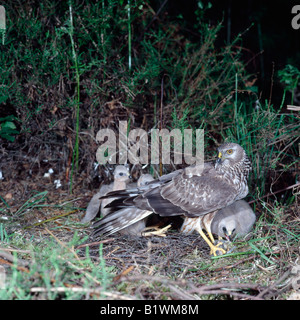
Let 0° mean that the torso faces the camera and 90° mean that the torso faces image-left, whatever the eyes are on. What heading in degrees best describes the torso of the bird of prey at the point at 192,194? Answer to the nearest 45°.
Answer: approximately 270°

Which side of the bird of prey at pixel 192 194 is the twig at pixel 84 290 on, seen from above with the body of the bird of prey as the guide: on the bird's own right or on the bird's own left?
on the bird's own right
